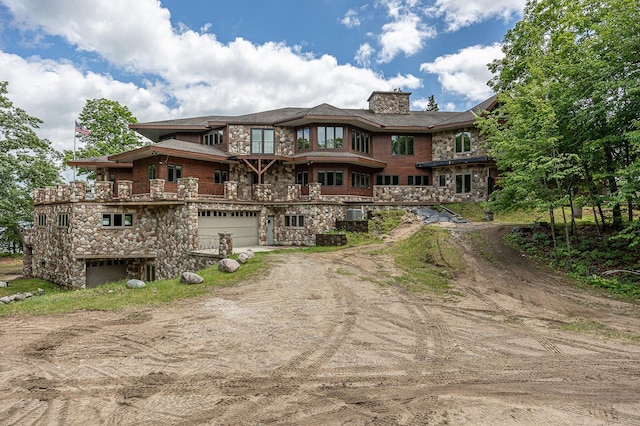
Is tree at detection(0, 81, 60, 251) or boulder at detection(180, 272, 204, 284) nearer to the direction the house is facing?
the boulder

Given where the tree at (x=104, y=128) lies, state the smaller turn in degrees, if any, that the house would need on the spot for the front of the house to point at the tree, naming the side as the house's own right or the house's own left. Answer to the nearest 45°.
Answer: approximately 135° to the house's own right

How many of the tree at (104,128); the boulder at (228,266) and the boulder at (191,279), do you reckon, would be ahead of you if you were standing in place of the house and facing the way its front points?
2

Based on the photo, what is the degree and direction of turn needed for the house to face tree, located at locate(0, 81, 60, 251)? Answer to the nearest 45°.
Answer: approximately 90° to its right

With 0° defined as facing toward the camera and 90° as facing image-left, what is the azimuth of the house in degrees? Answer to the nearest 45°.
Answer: approximately 0°

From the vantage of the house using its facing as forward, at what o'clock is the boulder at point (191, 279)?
The boulder is roughly at 12 o'clock from the house.

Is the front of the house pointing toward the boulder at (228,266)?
yes
